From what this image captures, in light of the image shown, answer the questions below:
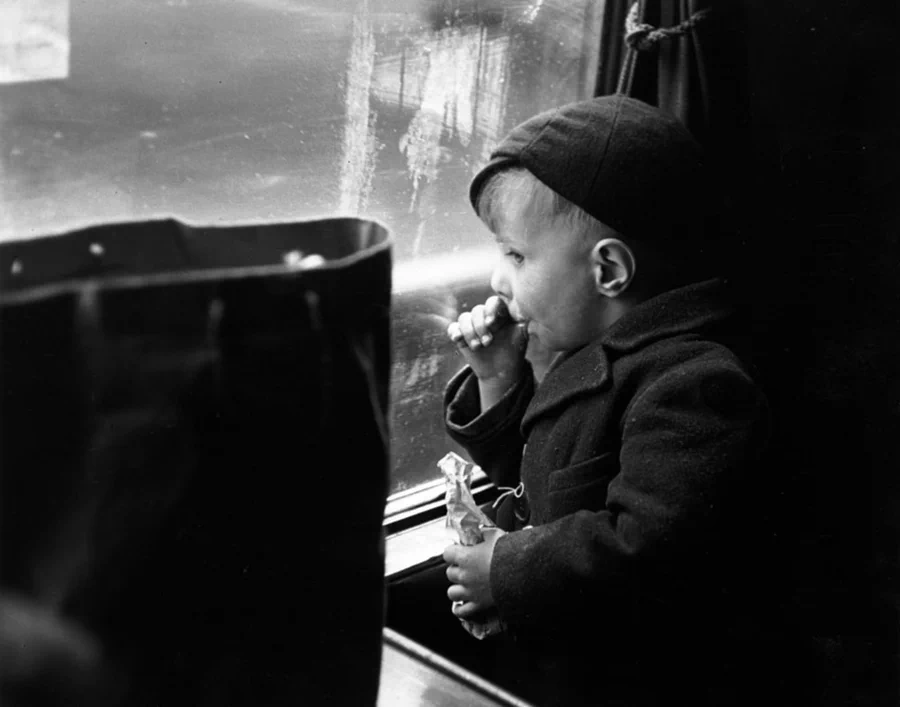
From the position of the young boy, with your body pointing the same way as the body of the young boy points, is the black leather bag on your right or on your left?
on your left

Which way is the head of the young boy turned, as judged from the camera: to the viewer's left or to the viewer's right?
to the viewer's left

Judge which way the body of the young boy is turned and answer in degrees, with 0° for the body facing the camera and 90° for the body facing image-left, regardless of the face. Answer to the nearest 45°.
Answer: approximately 90°
